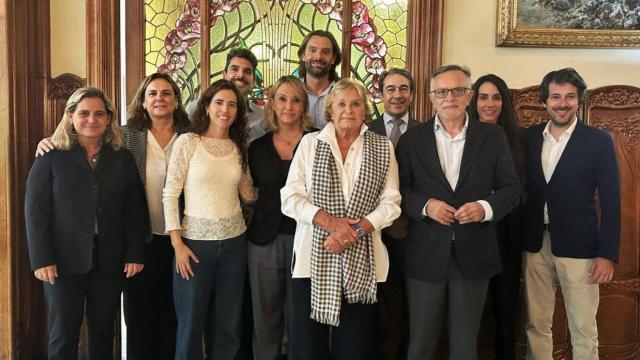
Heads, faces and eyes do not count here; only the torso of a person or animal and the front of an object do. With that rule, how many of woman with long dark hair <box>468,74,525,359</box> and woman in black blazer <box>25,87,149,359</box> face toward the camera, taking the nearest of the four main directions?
2

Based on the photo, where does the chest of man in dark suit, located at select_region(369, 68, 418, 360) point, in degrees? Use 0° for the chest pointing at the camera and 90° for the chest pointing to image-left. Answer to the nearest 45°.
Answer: approximately 0°

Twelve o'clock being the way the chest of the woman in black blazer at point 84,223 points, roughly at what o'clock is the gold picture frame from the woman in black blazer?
The gold picture frame is roughly at 9 o'clock from the woman in black blazer.

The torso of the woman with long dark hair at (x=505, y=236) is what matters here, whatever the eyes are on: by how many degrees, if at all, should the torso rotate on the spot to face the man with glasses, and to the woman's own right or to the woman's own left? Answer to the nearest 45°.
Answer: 0° — they already face them

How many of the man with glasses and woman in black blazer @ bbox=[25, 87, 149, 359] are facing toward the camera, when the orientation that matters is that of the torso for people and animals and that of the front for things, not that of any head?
2

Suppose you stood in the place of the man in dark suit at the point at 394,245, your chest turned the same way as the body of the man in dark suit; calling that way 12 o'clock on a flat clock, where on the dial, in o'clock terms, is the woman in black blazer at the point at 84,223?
The woman in black blazer is roughly at 2 o'clock from the man in dark suit.

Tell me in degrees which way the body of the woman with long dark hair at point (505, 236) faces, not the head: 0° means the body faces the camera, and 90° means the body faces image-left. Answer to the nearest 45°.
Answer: approximately 0°
